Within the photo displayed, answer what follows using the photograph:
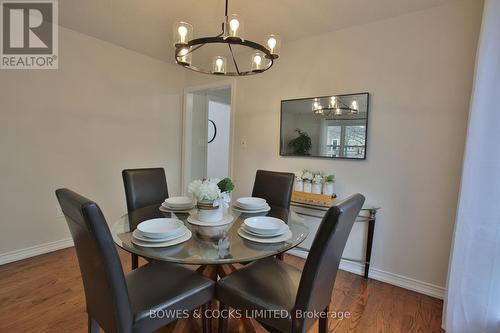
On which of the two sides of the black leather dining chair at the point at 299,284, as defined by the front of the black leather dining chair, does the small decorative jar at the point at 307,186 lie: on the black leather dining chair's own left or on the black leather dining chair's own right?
on the black leather dining chair's own right

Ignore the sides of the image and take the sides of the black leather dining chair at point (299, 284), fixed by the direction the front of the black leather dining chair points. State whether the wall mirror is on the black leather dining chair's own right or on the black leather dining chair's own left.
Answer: on the black leather dining chair's own right

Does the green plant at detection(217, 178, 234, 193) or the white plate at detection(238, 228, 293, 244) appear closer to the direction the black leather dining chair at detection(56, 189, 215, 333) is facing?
the green plant

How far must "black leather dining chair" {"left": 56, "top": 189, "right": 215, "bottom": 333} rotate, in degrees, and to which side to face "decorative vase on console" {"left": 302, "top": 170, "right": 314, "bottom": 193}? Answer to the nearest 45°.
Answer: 0° — it already faces it

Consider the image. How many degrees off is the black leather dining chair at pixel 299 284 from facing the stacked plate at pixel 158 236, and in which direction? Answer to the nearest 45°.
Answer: approximately 45° to its left

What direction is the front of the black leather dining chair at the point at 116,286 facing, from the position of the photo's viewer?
facing away from the viewer and to the right of the viewer

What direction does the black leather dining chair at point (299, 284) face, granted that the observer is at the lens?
facing away from the viewer and to the left of the viewer
